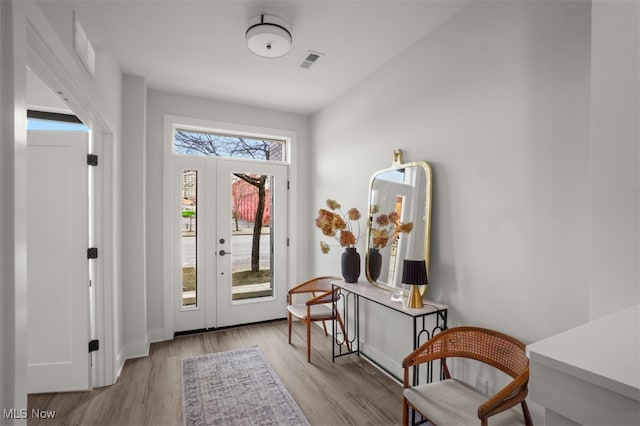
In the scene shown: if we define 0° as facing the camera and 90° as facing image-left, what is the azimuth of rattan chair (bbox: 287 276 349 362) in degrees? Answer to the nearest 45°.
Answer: approximately 45°

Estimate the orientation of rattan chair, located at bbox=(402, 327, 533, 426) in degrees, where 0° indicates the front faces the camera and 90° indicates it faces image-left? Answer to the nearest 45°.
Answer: approximately 45°

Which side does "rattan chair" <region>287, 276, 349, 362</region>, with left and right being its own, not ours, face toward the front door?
right

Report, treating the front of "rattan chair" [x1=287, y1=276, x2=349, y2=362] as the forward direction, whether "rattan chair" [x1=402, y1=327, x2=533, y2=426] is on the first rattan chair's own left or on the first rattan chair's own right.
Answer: on the first rattan chair's own left

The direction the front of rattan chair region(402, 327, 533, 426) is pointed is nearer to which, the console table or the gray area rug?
the gray area rug

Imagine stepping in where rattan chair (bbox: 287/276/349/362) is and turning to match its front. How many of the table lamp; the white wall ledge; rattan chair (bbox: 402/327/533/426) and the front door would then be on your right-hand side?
1

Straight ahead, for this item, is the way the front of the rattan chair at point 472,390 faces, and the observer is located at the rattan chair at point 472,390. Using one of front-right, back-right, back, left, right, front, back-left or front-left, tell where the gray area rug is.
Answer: front-right

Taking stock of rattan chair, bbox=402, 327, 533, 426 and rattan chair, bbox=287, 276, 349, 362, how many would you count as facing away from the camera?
0
